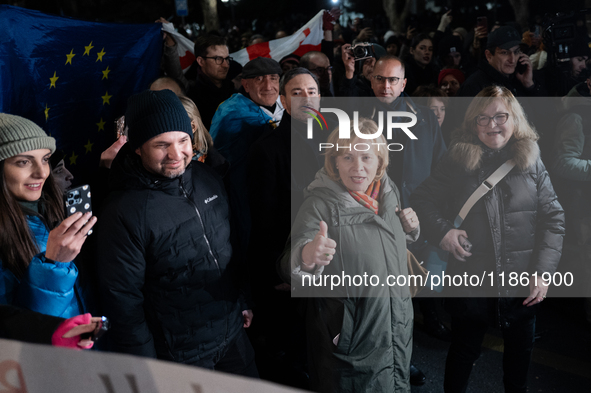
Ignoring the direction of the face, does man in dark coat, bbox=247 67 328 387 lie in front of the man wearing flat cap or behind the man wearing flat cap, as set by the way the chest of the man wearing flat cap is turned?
in front

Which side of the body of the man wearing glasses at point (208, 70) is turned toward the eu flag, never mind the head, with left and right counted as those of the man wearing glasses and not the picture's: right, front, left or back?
right

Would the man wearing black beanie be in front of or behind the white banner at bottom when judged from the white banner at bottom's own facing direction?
behind

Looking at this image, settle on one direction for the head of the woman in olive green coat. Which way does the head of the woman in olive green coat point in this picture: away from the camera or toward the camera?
toward the camera

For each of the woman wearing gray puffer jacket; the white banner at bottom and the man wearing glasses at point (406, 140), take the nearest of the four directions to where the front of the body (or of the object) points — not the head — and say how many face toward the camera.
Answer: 3

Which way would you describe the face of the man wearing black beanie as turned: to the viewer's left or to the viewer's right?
to the viewer's right

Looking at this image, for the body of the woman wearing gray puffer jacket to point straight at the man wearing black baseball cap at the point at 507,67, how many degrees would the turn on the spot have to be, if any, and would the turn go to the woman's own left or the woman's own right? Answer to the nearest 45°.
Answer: approximately 180°

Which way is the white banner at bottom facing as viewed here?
toward the camera

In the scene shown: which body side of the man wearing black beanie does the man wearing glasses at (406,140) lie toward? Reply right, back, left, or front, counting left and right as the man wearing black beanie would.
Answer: left

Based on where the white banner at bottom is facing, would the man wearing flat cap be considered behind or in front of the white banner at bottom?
behind

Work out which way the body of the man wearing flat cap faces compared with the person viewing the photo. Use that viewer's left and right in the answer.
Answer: facing the viewer and to the right of the viewer

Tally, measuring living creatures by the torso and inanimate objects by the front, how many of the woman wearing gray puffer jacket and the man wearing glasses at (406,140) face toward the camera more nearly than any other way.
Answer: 2
